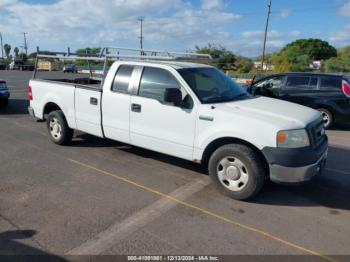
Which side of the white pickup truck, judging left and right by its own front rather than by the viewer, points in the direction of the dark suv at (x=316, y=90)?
left

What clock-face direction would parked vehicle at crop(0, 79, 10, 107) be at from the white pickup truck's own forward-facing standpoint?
The parked vehicle is roughly at 6 o'clock from the white pickup truck.

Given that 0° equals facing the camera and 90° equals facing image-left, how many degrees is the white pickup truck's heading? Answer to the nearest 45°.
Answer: approximately 315°

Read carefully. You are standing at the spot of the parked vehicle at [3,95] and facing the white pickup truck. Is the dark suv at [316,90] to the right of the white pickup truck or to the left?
left
